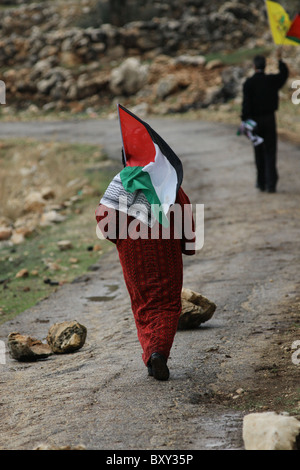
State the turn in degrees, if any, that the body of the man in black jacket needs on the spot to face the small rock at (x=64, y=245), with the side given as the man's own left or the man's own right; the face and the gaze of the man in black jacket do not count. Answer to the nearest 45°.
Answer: approximately 135° to the man's own left

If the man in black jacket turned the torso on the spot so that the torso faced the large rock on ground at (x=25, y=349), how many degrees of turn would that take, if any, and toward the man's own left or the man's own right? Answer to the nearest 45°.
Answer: approximately 180°

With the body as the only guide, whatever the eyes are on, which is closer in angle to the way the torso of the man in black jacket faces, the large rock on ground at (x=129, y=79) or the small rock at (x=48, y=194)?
the large rock on ground

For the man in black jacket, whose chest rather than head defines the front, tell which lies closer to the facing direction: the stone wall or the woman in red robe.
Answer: the stone wall

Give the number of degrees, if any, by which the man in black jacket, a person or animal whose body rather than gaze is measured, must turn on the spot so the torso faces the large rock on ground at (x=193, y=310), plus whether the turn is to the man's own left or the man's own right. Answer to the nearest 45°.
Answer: approximately 180°

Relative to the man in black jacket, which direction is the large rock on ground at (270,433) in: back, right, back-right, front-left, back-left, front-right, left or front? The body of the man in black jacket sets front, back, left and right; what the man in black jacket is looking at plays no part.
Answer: back

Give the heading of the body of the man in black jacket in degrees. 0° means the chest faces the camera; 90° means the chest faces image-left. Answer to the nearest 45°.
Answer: approximately 180°

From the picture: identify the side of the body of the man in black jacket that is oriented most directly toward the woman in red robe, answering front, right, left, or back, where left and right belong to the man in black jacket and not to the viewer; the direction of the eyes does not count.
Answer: back
